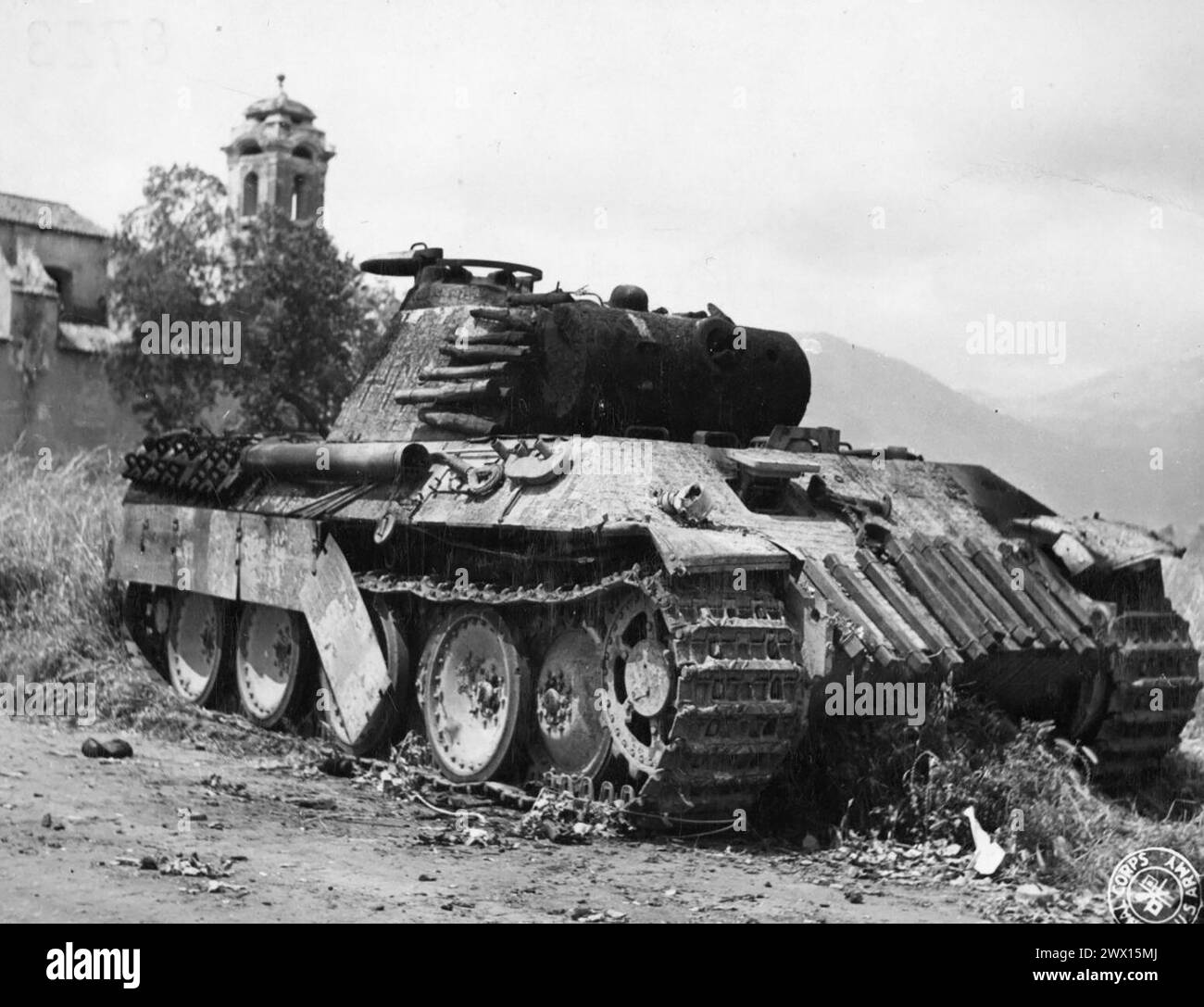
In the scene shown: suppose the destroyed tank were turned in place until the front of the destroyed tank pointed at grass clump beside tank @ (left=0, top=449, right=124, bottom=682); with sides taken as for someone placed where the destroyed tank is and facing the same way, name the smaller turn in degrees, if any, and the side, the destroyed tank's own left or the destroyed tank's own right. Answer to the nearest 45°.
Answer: approximately 180°

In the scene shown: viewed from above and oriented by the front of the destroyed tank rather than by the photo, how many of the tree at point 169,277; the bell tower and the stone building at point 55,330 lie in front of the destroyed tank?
0

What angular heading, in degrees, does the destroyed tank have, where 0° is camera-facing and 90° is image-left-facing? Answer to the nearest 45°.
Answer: approximately 315°

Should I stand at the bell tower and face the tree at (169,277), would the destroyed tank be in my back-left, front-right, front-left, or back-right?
front-left

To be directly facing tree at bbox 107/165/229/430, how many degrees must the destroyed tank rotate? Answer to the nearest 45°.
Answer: approximately 135° to its left

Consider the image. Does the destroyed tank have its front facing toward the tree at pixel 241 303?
no

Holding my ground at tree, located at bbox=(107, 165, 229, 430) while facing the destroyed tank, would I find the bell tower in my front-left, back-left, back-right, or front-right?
back-left

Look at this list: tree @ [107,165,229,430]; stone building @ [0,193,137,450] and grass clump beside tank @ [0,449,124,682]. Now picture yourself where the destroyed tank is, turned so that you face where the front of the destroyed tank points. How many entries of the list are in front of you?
0

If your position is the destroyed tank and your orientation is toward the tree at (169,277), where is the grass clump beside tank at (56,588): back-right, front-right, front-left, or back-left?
front-left

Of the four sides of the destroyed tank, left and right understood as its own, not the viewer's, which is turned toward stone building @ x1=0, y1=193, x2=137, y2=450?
back

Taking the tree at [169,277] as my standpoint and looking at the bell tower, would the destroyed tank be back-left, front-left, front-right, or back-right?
back-right

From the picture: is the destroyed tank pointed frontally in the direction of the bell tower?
no
